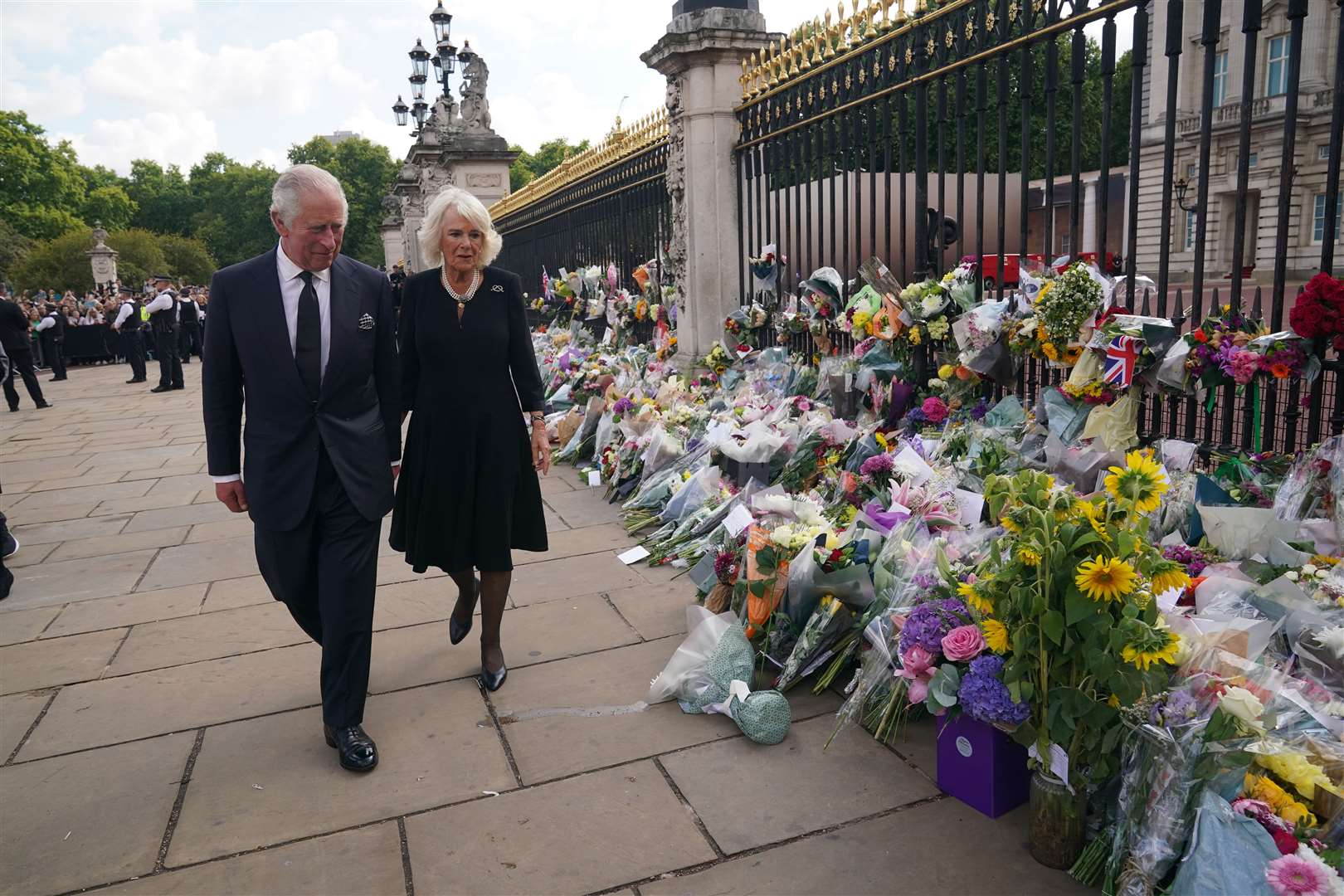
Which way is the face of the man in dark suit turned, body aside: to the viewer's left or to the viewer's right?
to the viewer's right

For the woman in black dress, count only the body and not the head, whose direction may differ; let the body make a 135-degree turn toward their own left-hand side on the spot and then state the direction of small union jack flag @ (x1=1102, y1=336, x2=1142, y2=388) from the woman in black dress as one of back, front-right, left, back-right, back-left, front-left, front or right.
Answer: front-right

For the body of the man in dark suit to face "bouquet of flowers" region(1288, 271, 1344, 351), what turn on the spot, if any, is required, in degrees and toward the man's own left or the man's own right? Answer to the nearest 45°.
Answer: approximately 90° to the man's own left

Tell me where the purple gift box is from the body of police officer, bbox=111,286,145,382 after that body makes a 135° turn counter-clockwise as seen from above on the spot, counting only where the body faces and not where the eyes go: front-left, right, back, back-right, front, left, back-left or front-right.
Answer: front-right

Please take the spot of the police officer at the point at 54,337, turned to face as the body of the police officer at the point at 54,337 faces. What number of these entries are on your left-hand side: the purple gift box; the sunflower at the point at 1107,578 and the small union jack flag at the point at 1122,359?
3

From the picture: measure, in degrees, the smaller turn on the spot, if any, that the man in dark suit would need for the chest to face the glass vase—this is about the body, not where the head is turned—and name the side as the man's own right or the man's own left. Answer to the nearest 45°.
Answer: approximately 45° to the man's own left
